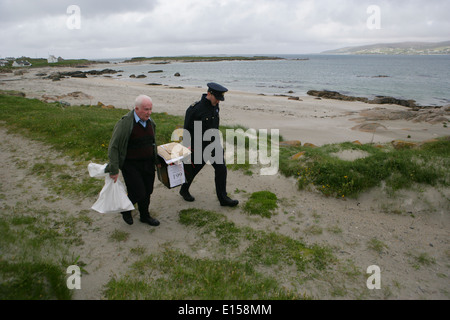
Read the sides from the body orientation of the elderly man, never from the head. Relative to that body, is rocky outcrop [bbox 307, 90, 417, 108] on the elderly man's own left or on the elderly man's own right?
on the elderly man's own left

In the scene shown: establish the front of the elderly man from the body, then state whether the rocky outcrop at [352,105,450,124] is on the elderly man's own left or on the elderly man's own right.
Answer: on the elderly man's own left

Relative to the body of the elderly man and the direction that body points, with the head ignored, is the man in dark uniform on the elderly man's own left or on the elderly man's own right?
on the elderly man's own left
